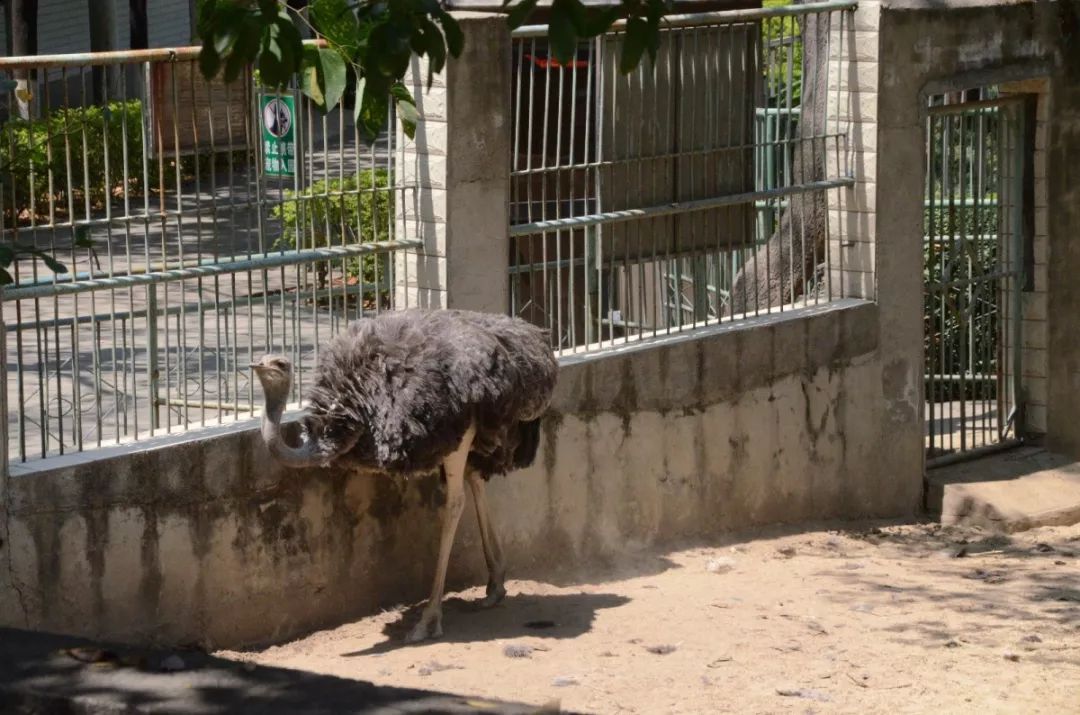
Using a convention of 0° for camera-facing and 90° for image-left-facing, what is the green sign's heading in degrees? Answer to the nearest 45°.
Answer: approximately 0°

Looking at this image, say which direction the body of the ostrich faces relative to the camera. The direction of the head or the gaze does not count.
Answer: to the viewer's left

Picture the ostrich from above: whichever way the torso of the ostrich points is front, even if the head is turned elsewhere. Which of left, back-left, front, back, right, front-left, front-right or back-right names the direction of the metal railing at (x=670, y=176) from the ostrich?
back-right

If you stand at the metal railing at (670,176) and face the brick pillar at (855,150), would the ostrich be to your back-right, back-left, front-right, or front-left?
back-right

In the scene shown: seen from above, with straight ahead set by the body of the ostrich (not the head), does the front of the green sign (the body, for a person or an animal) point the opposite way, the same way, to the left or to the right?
to the left

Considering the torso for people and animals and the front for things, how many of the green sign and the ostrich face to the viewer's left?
1

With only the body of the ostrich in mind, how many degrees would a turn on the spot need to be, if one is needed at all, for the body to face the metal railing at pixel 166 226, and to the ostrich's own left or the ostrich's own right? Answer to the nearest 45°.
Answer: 0° — it already faces it

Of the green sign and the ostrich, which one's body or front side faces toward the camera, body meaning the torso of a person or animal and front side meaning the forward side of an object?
the green sign

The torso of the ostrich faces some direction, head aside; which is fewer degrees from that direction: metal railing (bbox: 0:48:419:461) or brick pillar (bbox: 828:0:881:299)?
the metal railing
